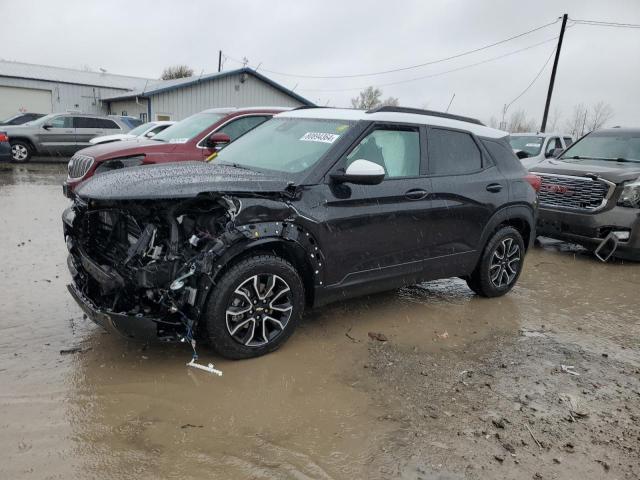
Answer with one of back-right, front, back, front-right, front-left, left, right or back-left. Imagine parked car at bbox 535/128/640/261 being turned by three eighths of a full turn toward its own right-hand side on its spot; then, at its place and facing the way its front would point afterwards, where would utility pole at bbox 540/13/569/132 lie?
front

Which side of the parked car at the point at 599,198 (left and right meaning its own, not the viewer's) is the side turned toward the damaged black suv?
front

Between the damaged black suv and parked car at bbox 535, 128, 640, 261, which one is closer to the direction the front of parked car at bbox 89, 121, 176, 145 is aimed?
the damaged black suv

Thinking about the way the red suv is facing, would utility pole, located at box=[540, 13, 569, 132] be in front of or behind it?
behind

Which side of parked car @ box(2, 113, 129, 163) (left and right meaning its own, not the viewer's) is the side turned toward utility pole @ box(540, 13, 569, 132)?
back

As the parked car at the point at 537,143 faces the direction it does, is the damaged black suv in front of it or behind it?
in front

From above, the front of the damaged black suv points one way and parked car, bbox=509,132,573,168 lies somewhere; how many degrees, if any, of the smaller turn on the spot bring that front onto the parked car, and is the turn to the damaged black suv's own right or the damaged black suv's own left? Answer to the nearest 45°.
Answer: approximately 180°

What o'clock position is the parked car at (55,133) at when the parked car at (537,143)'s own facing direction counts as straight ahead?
the parked car at (55,133) is roughly at 1 o'clock from the parked car at (537,143).

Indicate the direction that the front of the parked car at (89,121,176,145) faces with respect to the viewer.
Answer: facing the viewer and to the left of the viewer

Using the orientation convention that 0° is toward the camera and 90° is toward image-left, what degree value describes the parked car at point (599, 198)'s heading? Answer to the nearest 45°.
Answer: approximately 45°

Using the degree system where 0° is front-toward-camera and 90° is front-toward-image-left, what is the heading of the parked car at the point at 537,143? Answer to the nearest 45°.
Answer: approximately 45°

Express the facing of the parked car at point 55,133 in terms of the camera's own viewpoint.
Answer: facing to the left of the viewer

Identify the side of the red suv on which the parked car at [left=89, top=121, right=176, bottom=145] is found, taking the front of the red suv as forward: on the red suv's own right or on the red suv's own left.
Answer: on the red suv's own right

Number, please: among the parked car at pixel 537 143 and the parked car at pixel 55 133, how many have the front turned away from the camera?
0
